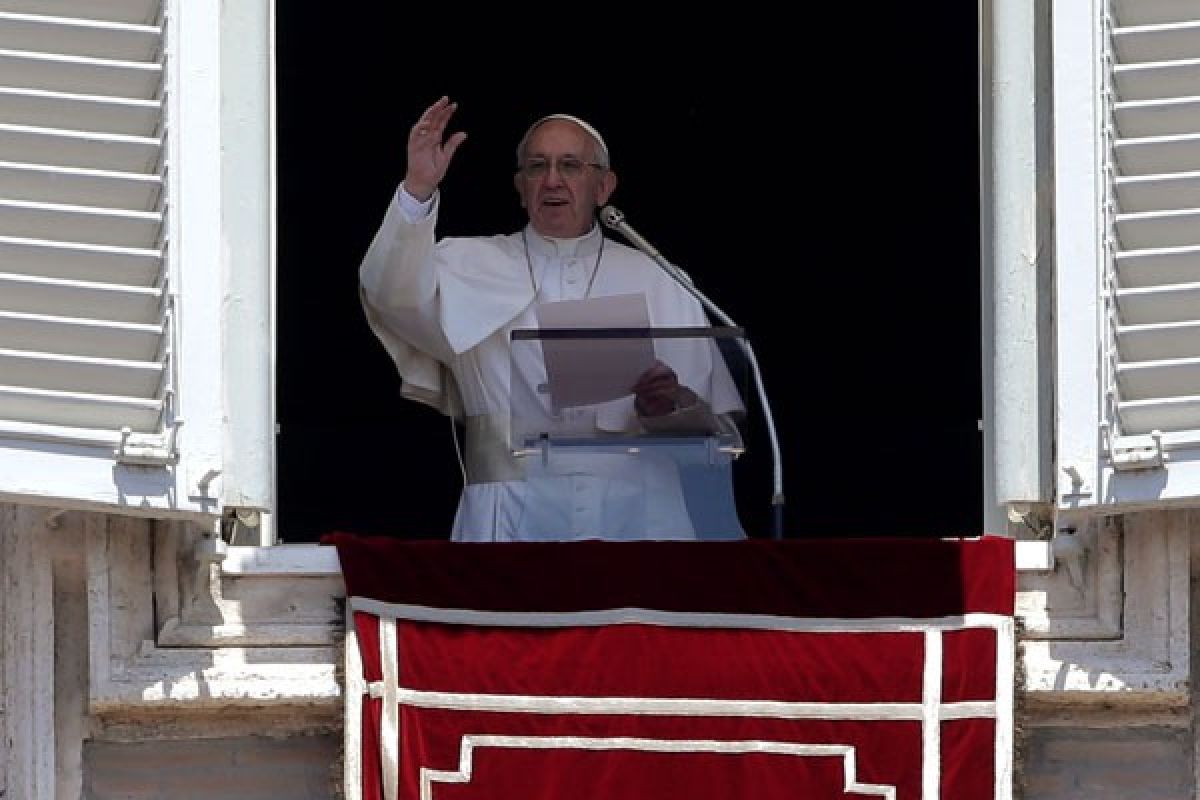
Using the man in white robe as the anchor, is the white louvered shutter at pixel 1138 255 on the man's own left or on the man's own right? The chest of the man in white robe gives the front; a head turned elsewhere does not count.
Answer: on the man's own left

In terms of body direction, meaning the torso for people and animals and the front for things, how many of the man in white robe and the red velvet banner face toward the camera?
2

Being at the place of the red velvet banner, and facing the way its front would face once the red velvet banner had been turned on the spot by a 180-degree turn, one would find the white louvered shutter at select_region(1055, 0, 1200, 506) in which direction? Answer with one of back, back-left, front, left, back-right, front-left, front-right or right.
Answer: right

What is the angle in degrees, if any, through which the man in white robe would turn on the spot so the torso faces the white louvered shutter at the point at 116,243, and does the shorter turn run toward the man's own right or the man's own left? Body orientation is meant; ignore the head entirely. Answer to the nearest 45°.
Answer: approximately 45° to the man's own right

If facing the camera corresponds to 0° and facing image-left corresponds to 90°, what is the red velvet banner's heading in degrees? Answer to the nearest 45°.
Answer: approximately 0°

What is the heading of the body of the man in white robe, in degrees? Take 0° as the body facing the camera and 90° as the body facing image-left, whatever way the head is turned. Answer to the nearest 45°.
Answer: approximately 0°
